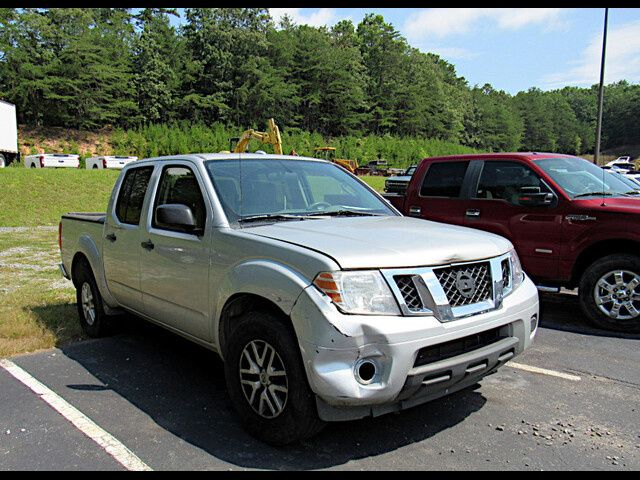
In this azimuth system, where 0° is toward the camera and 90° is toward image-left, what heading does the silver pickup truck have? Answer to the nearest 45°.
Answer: approximately 315°

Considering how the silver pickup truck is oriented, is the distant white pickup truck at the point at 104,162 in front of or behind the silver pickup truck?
behind

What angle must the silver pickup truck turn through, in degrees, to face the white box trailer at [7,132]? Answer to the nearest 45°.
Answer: approximately 180°

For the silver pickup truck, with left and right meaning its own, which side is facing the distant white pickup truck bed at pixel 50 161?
back
